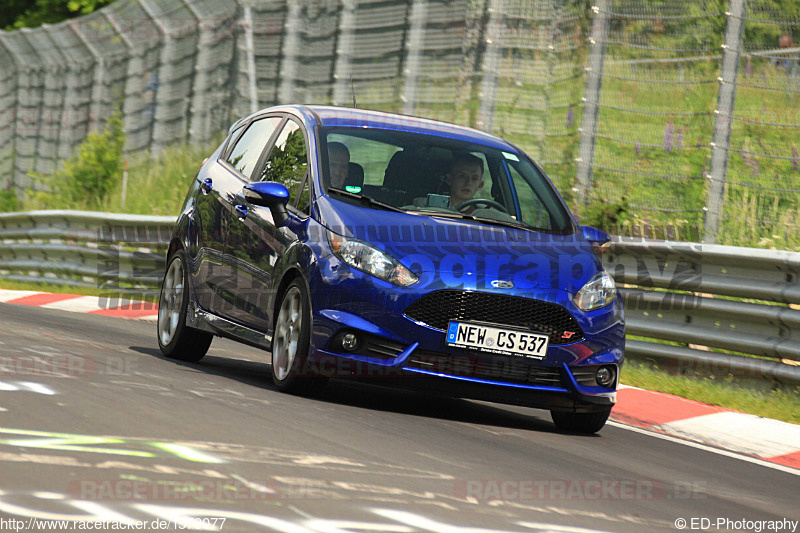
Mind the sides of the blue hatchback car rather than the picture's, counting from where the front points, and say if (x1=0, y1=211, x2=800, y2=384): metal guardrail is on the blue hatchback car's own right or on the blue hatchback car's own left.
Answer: on the blue hatchback car's own left

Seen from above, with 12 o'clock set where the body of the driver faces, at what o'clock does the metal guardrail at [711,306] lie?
The metal guardrail is roughly at 9 o'clock from the driver.

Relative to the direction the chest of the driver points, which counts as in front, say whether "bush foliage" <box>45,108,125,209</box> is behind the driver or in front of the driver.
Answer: behind
